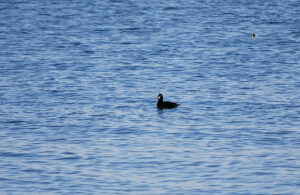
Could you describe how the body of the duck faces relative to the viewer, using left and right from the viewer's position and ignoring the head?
facing to the left of the viewer
